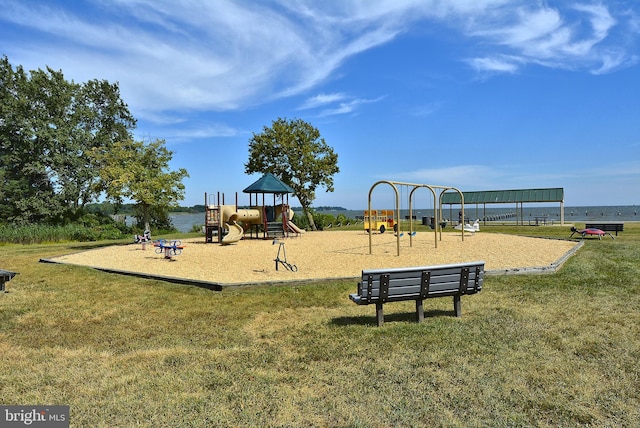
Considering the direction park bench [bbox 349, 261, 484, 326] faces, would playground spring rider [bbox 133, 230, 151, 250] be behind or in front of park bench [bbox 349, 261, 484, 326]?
in front

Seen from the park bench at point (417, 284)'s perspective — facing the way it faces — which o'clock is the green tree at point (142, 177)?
The green tree is roughly at 12 o'clock from the park bench.

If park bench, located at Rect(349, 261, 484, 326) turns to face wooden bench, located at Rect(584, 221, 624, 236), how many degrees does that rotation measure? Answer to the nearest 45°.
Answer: approximately 90° to its right

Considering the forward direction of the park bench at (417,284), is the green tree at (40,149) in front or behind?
in front

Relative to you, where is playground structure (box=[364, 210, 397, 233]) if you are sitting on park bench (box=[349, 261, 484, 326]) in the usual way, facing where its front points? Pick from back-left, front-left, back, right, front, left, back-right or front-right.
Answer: front-right

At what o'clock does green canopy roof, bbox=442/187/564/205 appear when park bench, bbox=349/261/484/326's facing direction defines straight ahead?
The green canopy roof is roughly at 2 o'clock from the park bench.

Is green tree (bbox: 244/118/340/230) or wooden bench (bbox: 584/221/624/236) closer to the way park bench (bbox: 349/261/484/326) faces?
the green tree

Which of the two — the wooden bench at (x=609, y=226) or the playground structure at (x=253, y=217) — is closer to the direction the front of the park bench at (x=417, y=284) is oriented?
the playground structure

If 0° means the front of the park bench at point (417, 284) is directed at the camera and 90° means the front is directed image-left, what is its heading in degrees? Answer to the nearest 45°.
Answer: approximately 135°

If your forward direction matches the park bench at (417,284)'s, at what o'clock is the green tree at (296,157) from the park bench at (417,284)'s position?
The green tree is roughly at 1 o'clock from the park bench.
